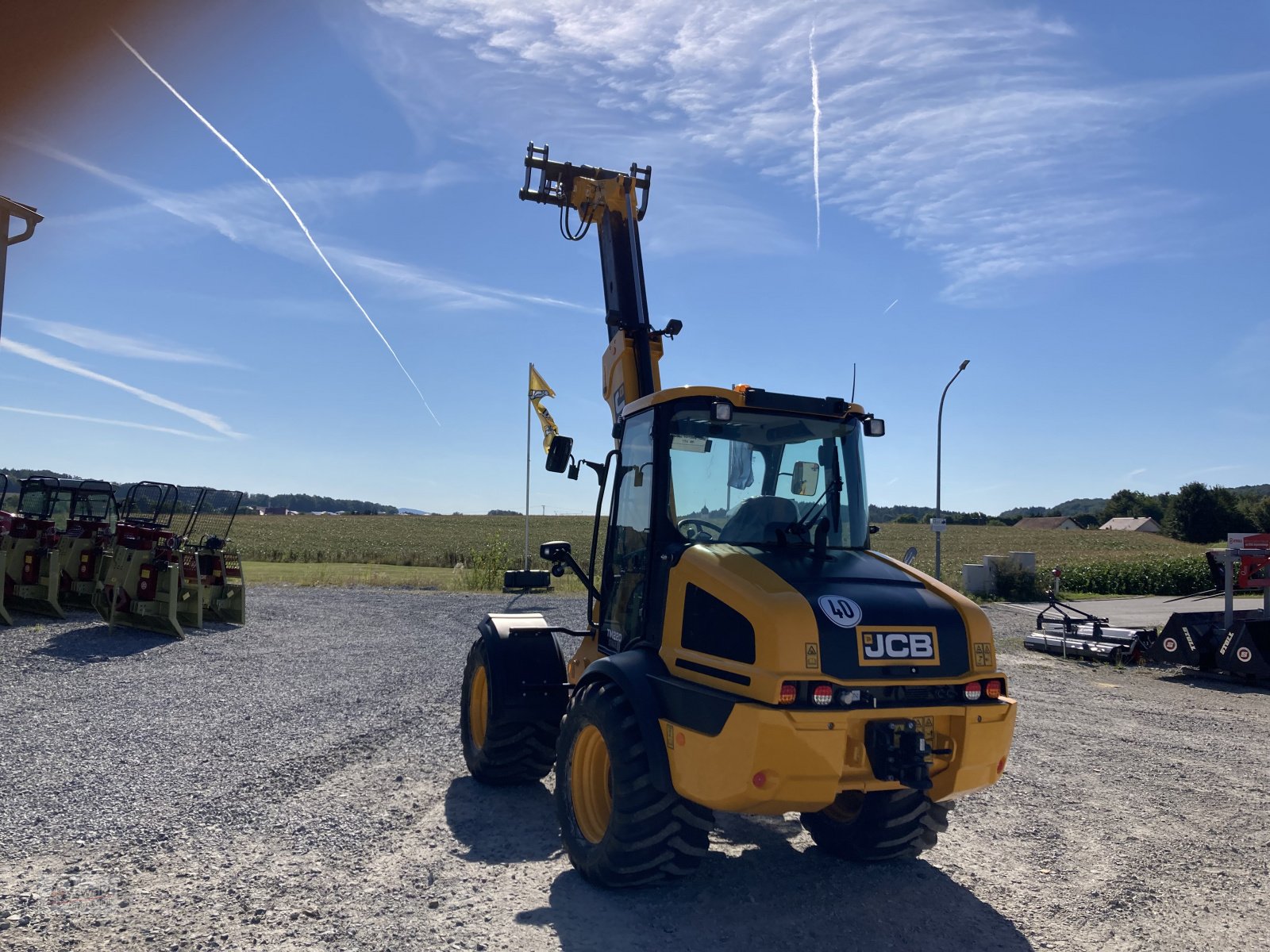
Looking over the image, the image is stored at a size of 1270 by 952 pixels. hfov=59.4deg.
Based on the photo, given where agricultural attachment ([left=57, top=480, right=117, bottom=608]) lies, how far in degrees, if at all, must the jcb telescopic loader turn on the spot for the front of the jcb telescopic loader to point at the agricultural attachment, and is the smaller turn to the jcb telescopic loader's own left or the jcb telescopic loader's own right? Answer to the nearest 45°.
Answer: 0° — it already faces it

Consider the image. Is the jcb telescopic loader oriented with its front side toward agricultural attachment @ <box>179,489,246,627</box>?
yes

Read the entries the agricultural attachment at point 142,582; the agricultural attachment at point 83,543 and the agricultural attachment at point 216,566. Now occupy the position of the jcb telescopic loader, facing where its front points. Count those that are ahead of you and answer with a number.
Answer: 3

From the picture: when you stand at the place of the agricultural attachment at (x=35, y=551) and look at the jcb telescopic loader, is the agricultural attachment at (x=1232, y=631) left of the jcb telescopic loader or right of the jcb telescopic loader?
left

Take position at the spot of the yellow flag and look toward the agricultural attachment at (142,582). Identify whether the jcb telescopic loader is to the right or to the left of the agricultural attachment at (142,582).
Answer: left

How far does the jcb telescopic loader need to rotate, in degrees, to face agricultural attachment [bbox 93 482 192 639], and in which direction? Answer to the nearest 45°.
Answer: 0° — it already faces it

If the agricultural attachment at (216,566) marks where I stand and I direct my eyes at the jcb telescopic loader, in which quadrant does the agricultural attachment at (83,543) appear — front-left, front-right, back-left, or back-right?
back-right

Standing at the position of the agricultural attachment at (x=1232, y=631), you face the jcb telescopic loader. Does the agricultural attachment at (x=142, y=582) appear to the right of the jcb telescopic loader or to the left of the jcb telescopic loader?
right

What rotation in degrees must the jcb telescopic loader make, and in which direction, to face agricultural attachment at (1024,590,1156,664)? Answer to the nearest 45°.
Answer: approximately 90° to its right

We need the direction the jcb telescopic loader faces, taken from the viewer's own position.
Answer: facing away from the viewer and to the left of the viewer

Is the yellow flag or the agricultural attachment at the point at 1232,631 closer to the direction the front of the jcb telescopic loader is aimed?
the yellow flag
